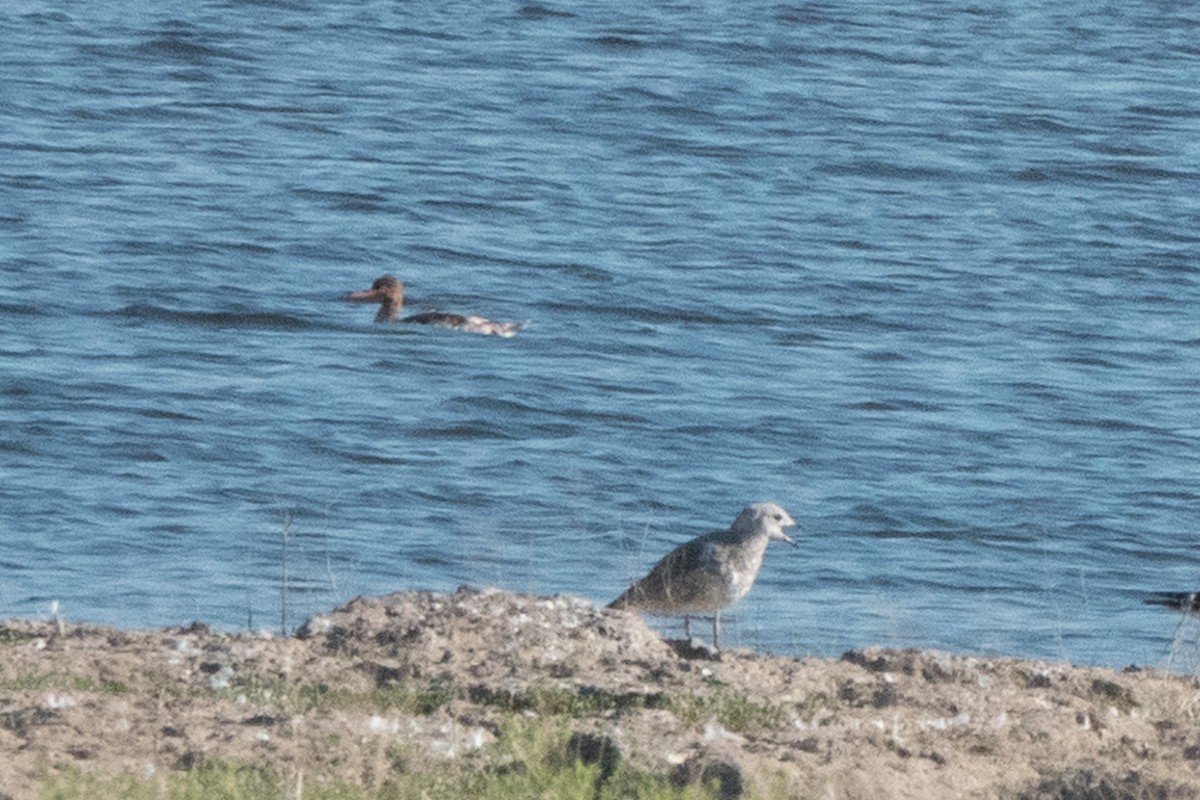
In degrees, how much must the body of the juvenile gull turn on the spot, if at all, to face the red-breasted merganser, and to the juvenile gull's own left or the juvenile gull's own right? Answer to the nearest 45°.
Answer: approximately 90° to the juvenile gull's own left

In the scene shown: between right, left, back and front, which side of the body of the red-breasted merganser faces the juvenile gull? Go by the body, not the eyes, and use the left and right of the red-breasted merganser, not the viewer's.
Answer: left

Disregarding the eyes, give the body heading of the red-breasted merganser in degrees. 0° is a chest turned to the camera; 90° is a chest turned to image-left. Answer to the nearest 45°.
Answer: approximately 90°

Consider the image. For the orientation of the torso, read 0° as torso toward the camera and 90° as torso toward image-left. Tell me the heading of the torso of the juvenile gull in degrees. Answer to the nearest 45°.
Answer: approximately 270°

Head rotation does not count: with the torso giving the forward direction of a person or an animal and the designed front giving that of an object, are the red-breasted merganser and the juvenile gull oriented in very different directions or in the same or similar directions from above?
very different directions

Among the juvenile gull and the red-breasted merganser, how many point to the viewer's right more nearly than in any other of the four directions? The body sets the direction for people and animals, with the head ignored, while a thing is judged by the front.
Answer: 1

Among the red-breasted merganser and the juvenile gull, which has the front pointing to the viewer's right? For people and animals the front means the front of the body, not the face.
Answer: the juvenile gull
